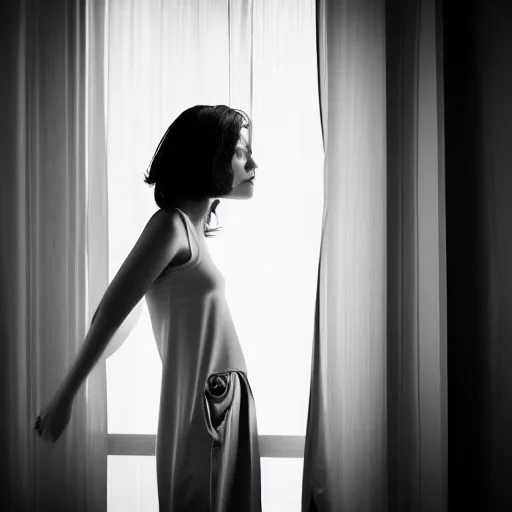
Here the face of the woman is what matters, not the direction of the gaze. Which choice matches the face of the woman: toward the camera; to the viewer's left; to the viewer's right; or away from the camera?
to the viewer's right

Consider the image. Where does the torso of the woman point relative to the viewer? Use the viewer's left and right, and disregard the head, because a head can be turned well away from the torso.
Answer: facing to the right of the viewer
